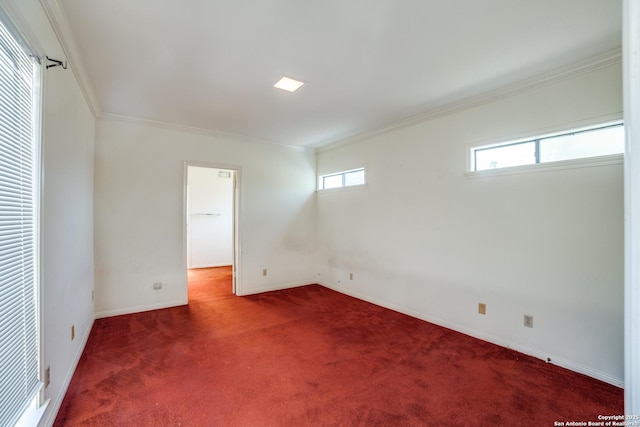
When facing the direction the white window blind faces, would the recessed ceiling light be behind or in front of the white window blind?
in front

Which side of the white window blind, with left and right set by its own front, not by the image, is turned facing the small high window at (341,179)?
front

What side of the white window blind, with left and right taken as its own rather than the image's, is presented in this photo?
right

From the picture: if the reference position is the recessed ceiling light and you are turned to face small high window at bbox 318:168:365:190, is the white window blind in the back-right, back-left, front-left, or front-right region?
back-left
